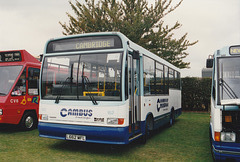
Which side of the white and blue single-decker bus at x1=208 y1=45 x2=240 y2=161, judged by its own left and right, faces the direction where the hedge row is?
back

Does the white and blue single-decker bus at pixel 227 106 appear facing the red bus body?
no

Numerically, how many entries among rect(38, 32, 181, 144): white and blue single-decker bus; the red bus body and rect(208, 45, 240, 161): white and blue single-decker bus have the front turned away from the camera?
0

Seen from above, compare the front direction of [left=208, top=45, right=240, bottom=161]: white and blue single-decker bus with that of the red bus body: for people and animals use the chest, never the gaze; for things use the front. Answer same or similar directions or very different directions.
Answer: same or similar directions

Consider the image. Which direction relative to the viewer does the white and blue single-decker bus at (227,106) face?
toward the camera

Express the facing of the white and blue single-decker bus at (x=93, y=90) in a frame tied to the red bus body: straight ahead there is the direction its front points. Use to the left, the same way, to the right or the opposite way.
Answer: the same way

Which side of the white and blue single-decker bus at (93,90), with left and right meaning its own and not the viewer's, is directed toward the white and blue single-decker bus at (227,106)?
left

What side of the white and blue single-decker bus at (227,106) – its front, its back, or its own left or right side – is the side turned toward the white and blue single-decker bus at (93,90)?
right

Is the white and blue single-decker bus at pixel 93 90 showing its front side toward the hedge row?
no

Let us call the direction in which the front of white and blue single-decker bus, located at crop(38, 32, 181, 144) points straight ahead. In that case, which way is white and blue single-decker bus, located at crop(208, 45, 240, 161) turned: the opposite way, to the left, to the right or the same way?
the same way

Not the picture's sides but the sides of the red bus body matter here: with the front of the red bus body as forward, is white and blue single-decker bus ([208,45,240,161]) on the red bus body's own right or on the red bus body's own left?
on the red bus body's own left

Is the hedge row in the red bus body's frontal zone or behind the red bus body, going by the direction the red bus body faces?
behind

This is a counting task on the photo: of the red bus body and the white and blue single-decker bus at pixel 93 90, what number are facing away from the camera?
0

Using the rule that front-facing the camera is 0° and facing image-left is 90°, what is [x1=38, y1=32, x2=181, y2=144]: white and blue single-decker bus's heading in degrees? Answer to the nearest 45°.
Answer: approximately 45°

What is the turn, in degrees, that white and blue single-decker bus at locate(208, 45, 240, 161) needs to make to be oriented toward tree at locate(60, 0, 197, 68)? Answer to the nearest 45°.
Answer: approximately 135° to its right
